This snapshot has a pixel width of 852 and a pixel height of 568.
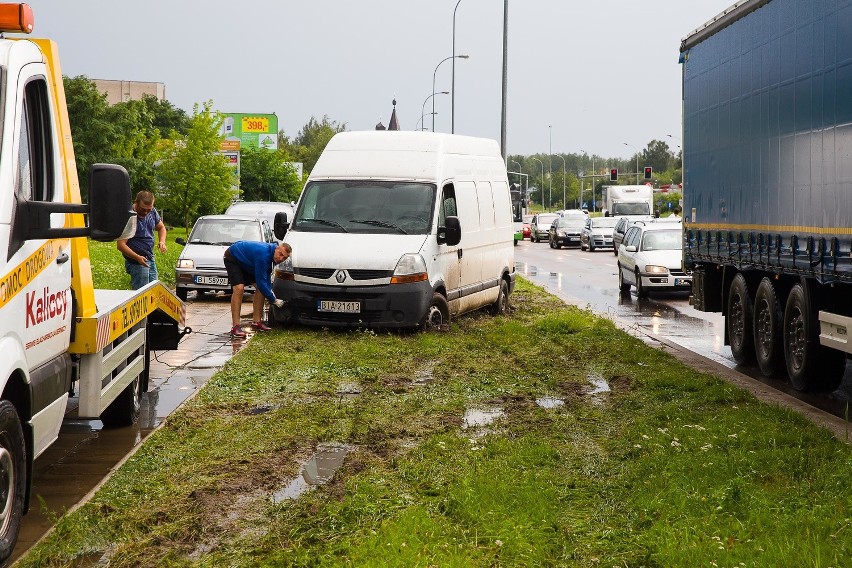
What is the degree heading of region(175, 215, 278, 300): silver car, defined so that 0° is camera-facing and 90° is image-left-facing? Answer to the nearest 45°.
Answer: approximately 0°

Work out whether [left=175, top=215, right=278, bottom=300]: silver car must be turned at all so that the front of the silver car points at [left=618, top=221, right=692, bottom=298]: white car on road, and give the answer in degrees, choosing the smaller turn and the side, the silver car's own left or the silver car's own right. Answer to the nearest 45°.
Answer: approximately 90° to the silver car's own left

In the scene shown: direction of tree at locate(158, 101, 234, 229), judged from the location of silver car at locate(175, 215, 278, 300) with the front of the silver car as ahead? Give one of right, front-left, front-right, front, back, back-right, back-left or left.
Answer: back

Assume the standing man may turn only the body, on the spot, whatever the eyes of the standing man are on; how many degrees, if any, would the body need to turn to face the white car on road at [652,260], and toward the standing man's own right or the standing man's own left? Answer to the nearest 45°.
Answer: approximately 90° to the standing man's own left

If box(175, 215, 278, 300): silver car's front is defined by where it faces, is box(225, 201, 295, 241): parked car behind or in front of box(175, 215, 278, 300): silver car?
behind
